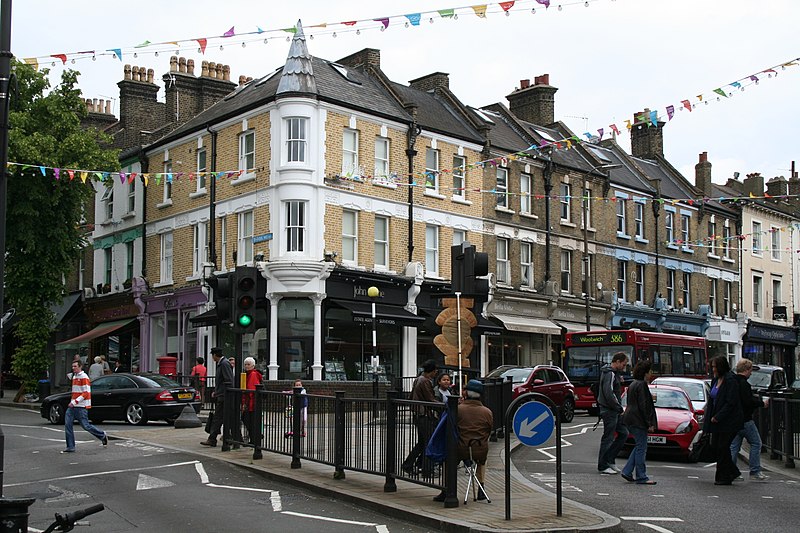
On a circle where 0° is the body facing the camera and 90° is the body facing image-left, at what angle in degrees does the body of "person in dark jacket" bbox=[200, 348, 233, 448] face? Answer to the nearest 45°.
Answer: approximately 90°

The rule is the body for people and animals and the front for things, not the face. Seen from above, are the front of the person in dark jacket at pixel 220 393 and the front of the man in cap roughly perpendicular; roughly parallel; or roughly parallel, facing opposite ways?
roughly perpendicular

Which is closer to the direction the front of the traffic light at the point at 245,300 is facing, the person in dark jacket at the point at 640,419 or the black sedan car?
the person in dark jacket

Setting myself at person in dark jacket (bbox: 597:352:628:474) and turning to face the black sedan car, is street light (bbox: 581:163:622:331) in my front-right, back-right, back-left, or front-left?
front-right

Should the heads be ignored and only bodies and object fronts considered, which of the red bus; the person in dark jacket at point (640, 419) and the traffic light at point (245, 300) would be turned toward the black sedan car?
the red bus

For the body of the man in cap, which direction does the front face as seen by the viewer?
away from the camera

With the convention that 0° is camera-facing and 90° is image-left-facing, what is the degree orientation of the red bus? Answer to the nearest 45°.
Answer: approximately 45°

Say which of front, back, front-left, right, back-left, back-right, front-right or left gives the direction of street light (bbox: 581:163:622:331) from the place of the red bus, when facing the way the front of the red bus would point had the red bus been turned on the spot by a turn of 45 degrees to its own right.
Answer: right

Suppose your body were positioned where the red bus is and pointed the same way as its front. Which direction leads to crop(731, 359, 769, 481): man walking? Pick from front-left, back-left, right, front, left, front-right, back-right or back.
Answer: front-left

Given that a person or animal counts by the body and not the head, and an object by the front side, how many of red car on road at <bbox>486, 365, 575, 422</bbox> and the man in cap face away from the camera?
1

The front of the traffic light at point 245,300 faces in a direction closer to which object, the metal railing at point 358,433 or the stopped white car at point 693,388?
the metal railing

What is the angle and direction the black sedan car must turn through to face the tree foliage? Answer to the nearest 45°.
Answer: approximately 45° to its right
